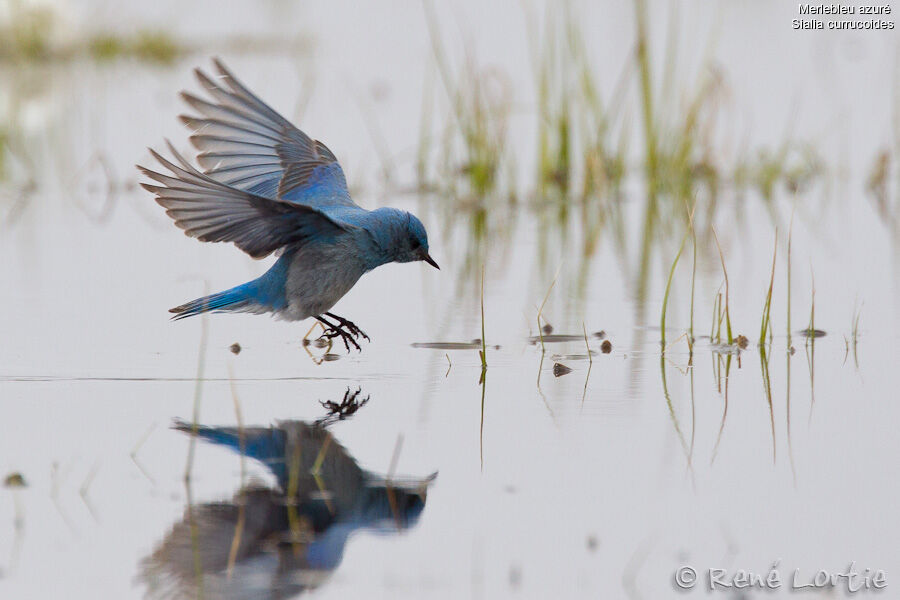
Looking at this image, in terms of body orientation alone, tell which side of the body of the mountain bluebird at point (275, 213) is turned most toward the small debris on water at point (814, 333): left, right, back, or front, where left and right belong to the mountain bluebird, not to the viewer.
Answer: front

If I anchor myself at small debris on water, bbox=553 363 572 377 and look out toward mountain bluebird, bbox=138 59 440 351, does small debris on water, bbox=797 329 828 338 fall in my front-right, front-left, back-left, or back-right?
back-right

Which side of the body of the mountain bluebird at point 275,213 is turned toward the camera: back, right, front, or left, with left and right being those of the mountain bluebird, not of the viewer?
right

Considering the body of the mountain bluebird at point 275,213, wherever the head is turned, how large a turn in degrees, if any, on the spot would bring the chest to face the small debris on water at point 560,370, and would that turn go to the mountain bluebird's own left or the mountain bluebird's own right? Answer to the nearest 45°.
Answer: approximately 45° to the mountain bluebird's own right

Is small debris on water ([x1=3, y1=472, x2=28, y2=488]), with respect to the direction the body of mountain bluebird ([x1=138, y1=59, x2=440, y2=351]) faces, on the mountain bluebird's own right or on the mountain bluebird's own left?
on the mountain bluebird's own right

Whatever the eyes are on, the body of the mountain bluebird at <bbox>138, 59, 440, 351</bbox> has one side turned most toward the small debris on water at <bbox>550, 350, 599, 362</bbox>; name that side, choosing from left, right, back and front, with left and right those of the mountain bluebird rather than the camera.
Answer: front

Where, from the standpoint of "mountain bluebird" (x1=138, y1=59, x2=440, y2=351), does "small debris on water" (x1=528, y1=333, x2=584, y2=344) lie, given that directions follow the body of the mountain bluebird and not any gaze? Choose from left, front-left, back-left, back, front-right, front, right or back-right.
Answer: front
